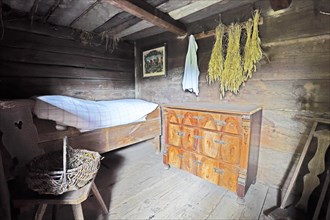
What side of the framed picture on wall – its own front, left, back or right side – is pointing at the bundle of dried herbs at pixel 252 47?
left

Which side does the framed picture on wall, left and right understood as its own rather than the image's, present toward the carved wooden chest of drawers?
left

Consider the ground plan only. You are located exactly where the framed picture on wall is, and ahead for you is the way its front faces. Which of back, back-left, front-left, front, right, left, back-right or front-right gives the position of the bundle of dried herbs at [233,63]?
left

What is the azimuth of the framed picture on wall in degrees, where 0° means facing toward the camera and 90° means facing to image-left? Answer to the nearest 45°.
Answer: approximately 45°

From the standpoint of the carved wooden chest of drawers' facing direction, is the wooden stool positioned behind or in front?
in front

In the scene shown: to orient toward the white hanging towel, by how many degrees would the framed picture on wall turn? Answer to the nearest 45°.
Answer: approximately 90° to its left

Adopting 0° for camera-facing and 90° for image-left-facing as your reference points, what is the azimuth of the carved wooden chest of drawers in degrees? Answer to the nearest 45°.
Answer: approximately 45°

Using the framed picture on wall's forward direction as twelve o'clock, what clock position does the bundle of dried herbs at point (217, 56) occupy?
The bundle of dried herbs is roughly at 9 o'clock from the framed picture on wall.

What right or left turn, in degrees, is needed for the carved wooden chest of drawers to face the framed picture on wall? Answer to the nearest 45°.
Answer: approximately 90° to its right

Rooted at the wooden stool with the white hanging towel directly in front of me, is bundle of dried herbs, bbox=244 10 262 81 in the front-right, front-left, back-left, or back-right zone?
front-right

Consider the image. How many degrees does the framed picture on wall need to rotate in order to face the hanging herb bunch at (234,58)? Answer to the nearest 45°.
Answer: approximately 90° to its left

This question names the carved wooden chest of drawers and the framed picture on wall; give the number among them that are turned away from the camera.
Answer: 0
